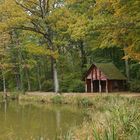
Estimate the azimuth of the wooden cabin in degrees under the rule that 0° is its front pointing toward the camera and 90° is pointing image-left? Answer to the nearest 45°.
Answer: approximately 45°

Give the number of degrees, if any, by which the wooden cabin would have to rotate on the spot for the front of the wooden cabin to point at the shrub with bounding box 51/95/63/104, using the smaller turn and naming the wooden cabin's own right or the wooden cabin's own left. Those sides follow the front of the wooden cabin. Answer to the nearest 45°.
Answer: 0° — it already faces it

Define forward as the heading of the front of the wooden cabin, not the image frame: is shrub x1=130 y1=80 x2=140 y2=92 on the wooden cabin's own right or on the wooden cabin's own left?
on the wooden cabin's own left
